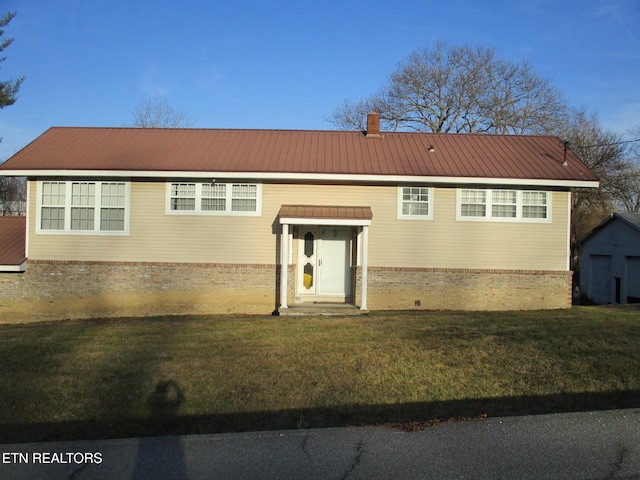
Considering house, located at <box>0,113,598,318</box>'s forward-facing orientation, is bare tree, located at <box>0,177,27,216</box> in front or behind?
behind

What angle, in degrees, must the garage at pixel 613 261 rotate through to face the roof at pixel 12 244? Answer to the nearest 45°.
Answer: approximately 45° to its right

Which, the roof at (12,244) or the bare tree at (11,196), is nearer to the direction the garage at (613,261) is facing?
the roof

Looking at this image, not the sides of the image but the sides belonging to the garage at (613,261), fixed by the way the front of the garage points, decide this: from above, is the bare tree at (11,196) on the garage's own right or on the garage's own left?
on the garage's own right

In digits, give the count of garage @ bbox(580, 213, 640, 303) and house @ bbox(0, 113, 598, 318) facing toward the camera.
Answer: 2

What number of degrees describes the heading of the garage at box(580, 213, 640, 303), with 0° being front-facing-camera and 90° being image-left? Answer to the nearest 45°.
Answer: approximately 0°

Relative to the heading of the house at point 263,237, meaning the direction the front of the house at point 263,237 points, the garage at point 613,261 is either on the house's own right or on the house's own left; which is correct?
on the house's own left

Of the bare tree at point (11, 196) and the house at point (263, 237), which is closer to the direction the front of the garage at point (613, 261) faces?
the house
